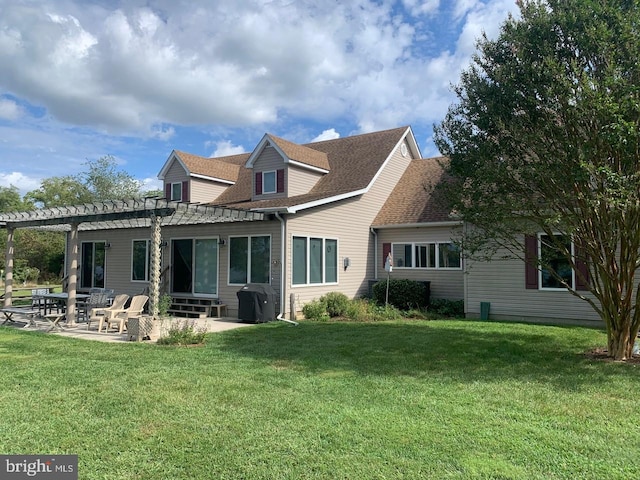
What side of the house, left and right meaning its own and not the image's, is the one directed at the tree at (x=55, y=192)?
right

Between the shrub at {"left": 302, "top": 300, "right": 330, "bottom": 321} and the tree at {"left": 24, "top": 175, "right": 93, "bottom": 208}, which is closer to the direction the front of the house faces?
the shrub

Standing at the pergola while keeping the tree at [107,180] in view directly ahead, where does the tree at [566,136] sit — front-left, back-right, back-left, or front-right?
back-right

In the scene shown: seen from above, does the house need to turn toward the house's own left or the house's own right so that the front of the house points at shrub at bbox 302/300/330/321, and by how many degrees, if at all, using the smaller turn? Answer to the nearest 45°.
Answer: approximately 45° to the house's own left

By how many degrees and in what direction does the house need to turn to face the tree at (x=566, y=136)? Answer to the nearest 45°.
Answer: approximately 90° to its left

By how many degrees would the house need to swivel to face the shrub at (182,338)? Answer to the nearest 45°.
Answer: approximately 45° to its left

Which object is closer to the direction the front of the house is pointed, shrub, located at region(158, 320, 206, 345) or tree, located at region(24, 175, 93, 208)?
the shrub

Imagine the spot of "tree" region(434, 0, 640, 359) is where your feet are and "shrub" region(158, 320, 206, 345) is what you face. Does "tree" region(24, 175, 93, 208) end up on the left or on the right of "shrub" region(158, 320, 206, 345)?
right

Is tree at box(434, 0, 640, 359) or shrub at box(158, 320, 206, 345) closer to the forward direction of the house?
the shrub

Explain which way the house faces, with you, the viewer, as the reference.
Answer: facing the viewer and to the left of the viewer

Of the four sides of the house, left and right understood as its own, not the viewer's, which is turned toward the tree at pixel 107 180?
right

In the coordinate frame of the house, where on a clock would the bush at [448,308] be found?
The bush is roughly at 8 o'clock from the house.
